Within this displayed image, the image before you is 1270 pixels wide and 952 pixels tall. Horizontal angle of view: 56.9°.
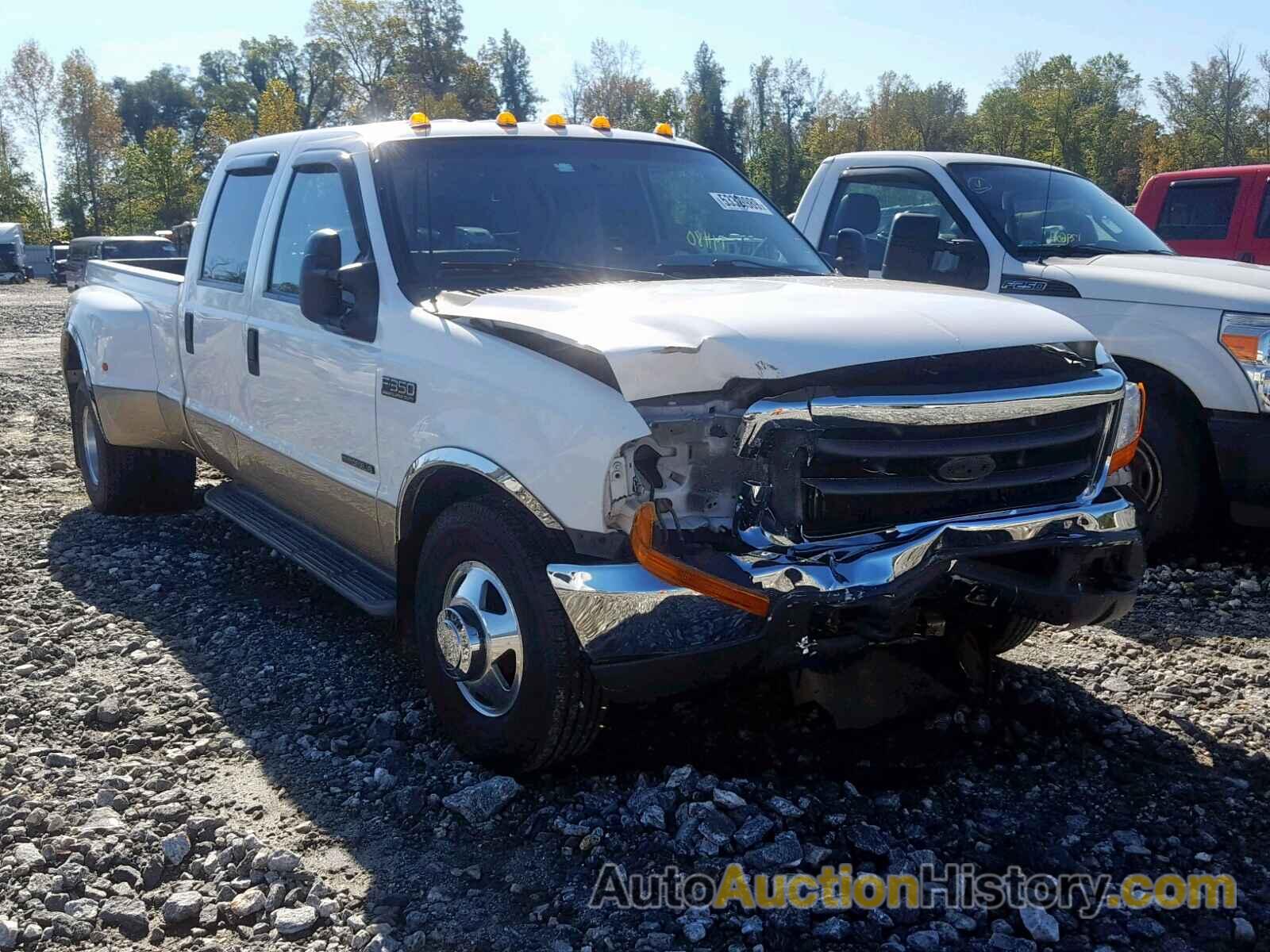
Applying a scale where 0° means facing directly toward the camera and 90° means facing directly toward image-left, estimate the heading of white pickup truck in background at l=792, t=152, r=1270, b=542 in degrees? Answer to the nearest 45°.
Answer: approximately 315°

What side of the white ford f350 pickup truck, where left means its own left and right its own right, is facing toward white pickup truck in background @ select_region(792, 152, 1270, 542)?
left

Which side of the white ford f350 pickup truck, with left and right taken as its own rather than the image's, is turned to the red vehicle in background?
left

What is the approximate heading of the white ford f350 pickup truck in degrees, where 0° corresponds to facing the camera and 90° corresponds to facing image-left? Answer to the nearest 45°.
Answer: approximately 315°

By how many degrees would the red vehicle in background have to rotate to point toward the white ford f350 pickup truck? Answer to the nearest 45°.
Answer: approximately 90° to its right

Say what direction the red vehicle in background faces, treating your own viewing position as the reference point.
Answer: facing to the right of the viewer

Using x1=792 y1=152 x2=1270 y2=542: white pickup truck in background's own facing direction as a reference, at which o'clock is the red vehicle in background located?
The red vehicle in background is roughly at 8 o'clock from the white pickup truck in background.
